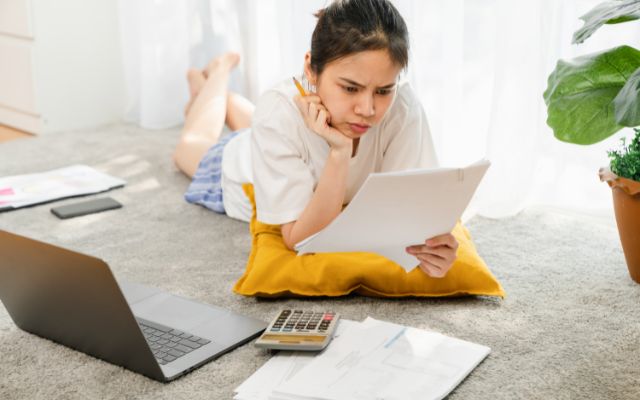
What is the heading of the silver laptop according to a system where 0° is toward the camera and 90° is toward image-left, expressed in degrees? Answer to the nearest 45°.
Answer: approximately 225°

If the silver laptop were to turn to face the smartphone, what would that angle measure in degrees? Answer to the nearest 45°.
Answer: approximately 45° to its left

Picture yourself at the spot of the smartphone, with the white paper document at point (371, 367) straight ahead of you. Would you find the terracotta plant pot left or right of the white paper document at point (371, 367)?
left

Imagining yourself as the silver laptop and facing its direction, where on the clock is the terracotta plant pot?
The terracotta plant pot is roughly at 1 o'clock from the silver laptop.
